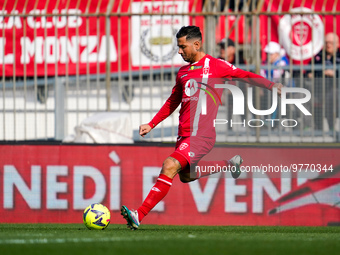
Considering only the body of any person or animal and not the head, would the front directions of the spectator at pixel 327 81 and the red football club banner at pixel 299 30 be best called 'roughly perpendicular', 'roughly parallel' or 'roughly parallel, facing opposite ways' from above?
roughly parallel

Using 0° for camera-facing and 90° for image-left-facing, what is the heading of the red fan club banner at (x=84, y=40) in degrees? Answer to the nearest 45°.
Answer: approximately 0°

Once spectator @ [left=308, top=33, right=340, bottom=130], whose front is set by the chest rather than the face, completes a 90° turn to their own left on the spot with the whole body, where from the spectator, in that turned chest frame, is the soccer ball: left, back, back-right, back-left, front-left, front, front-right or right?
back-right

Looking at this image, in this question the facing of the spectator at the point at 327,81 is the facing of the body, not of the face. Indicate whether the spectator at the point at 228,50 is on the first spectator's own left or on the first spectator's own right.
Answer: on the first spectator's own right

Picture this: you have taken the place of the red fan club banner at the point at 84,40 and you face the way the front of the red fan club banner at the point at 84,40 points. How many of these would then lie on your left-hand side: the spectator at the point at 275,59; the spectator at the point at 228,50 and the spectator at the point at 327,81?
3

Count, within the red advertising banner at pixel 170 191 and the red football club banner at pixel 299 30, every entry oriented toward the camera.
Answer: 2

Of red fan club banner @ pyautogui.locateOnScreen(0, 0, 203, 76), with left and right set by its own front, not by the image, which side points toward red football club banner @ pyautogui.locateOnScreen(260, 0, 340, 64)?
left

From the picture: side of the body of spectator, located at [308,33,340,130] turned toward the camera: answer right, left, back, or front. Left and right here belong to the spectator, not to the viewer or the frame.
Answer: front

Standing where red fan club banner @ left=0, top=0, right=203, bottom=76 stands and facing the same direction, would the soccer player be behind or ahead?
ahead

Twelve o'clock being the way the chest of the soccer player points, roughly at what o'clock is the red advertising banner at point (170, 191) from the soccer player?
The red advertising banner is roughly at 4 o'clock from the soccer player.

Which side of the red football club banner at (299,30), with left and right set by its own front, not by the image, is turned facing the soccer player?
front

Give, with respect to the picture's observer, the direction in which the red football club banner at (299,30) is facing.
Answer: facing the viewer

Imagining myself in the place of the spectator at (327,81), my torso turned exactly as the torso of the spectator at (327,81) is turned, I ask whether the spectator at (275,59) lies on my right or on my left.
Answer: on my right
